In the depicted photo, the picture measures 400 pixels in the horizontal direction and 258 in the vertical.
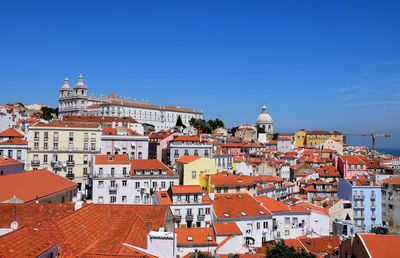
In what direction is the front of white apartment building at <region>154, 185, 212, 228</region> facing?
toward the camera

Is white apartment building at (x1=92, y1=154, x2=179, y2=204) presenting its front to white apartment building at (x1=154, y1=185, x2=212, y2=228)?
no

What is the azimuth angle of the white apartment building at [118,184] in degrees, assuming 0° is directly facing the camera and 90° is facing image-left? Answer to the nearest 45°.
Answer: approximately 0°

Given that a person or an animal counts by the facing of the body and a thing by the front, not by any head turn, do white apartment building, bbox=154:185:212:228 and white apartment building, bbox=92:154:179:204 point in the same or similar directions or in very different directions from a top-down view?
same or similar directions

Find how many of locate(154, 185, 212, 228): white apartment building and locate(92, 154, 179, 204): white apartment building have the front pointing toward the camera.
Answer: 2

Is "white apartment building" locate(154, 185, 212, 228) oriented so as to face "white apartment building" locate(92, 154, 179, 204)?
no
